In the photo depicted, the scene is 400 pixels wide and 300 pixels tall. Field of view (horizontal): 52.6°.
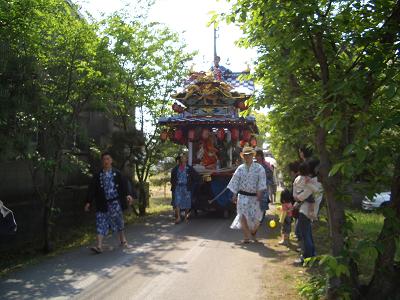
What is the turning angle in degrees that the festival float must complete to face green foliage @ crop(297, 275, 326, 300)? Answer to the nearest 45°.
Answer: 0° — it already faces it

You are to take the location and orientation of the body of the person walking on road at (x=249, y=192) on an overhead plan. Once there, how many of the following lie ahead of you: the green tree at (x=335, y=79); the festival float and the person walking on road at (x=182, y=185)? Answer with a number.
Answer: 1

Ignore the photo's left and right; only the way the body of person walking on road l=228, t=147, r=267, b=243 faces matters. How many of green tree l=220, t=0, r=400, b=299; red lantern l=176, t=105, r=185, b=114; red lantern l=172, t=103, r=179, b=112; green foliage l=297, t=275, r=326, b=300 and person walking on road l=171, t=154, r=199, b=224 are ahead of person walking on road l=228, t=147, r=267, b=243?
2

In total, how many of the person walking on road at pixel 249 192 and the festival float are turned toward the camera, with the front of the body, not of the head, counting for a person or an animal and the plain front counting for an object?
2

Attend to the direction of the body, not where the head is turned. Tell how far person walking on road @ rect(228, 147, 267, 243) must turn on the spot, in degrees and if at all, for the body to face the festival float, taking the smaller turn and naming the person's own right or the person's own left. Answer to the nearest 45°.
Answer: approximately 180°

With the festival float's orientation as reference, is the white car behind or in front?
behind

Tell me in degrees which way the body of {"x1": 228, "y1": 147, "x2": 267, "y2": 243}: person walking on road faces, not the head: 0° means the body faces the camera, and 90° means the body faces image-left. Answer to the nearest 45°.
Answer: approximately 0°

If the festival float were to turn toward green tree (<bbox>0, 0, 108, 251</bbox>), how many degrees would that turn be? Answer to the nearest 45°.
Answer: approximately 45° to its right

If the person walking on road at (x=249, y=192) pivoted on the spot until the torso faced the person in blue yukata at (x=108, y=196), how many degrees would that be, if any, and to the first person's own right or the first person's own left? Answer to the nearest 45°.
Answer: approximately 90° to the first person's own right
